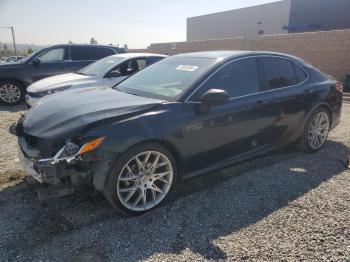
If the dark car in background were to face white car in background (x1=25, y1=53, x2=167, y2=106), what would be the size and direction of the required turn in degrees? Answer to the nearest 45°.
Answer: approximately 135° to its left

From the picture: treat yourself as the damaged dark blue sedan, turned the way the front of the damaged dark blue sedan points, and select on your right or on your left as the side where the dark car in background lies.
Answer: on your right

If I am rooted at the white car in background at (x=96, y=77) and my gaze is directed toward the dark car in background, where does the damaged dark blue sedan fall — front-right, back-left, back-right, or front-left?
back-left

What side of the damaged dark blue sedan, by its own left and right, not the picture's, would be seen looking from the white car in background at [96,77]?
right

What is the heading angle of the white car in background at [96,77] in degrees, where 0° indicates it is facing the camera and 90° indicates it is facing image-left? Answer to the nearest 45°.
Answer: approximately 45°

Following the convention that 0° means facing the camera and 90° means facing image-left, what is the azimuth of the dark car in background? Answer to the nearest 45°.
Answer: approximately 90°

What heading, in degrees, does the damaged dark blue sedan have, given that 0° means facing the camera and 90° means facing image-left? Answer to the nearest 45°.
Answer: approximately 45°

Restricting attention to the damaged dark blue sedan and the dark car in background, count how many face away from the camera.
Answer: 0

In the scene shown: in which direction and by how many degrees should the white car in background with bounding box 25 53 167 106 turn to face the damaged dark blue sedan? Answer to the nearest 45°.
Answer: approximately 45° to its left

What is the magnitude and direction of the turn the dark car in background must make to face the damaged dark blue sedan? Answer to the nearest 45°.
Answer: approximately 90° to its left

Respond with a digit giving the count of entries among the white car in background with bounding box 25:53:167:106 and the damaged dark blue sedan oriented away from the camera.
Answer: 0
